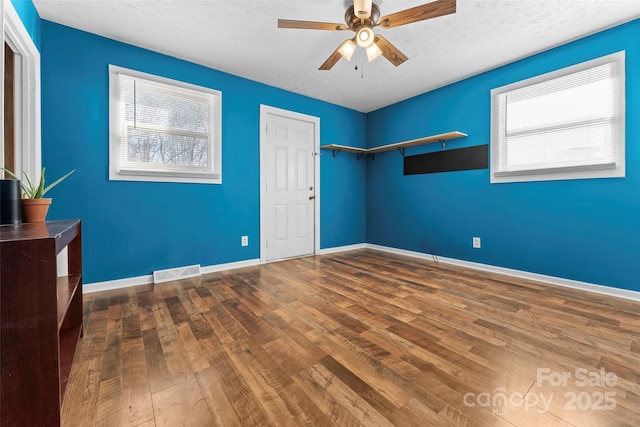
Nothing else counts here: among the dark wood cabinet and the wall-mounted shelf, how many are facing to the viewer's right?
1

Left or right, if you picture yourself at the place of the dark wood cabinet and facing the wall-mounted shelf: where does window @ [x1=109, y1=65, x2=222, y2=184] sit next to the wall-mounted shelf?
left

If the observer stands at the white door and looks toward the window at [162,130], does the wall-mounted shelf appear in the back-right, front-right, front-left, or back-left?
back-left

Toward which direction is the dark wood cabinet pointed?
to the viewer's right
